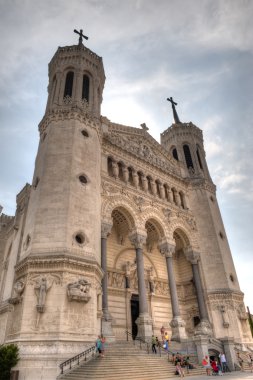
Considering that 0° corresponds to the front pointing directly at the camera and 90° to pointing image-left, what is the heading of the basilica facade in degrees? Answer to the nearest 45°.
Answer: approximately 315°
